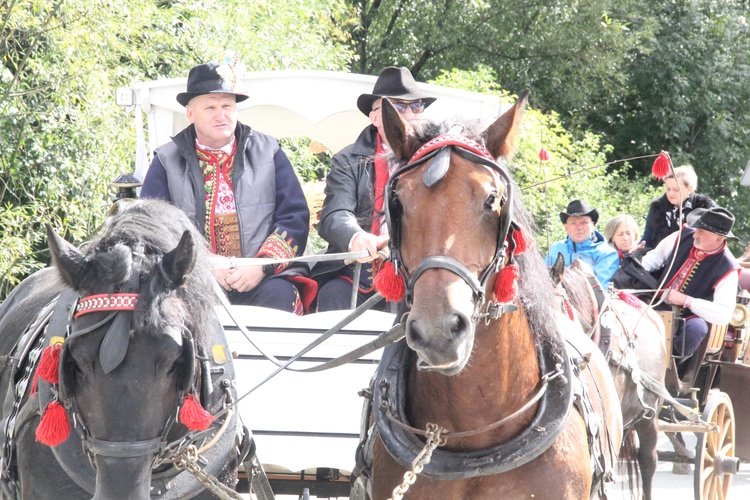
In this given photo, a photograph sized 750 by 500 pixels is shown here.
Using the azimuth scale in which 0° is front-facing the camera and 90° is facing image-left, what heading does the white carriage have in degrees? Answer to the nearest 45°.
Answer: approximately 0°

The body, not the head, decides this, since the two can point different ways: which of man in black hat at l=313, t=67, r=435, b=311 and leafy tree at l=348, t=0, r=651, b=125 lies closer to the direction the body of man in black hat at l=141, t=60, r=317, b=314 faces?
the man in black hat

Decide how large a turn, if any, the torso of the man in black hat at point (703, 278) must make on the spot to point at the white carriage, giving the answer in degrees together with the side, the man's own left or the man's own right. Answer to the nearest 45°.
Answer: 0° — they already face it

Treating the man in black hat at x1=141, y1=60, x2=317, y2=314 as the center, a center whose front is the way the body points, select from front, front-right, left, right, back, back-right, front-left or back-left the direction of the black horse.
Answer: front

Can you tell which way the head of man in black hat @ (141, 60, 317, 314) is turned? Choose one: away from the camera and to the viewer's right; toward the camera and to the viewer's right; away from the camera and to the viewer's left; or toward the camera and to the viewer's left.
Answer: toward the camera and to the viewer's right

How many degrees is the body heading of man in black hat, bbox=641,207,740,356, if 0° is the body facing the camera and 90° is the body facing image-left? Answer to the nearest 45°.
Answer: approximately 45°

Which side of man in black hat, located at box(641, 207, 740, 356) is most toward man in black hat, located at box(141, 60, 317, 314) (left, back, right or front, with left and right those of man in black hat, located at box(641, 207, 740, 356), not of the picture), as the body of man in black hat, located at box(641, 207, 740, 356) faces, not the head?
front

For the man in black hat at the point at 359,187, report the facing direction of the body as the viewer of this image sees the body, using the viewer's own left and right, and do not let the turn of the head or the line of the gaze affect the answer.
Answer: facing the viewer and to the right of the viewer

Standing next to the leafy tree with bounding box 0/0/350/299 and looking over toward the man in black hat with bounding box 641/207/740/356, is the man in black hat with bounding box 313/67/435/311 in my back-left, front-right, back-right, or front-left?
front-right

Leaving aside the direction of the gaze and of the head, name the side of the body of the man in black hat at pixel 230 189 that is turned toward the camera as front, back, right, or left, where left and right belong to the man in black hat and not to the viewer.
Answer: front

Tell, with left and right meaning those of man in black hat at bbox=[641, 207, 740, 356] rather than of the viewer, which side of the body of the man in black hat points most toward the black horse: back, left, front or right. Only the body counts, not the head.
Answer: front

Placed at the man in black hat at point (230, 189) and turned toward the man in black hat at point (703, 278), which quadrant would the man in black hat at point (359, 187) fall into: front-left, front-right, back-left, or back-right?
front-right
